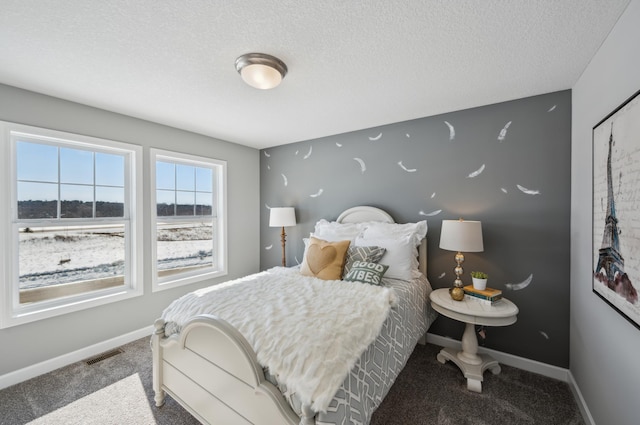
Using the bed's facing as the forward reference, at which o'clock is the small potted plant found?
The small potted plant is roughly at 7 o'clock from the bed.

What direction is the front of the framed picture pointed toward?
to the viewer's left

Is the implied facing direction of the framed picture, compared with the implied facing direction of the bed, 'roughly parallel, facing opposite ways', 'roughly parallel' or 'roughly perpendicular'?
roughly perpendicular

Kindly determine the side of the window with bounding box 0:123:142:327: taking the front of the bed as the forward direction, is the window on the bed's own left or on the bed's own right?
on the bed's own right

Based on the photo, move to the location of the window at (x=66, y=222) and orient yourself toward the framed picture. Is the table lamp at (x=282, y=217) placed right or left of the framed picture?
left
